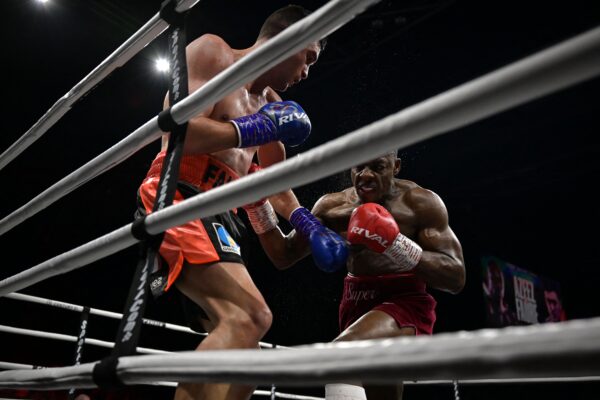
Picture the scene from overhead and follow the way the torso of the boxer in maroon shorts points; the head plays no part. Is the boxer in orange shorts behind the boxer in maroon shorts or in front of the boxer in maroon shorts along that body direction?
in front

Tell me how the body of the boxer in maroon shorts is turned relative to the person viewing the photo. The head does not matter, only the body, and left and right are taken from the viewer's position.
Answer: facing the viewer and to the left of the viewer

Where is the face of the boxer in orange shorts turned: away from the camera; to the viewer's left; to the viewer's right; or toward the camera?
to the viewer's right

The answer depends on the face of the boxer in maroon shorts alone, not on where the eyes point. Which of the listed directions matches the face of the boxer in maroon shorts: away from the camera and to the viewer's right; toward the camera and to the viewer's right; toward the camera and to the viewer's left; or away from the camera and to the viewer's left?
toward the camera and to the viewer's left
